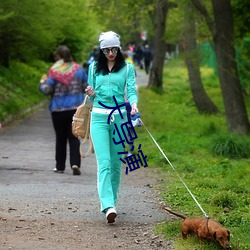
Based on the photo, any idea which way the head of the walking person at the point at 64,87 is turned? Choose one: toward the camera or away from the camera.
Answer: away from the camera

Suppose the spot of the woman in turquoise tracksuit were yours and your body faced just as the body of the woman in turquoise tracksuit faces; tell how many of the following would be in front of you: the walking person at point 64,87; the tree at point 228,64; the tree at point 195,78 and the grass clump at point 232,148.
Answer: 0

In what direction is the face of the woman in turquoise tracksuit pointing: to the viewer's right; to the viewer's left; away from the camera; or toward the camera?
toward the camera

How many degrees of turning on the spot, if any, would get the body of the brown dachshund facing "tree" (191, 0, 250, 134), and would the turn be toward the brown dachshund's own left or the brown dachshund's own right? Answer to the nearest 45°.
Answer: approximately 135° to the brown dachshund's own left

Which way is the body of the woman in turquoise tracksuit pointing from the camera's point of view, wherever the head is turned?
toward the camera

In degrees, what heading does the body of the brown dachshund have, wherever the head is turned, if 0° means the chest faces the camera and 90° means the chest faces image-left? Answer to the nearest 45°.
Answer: approximately 315°

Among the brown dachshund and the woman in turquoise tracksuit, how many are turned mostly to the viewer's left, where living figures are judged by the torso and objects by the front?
0

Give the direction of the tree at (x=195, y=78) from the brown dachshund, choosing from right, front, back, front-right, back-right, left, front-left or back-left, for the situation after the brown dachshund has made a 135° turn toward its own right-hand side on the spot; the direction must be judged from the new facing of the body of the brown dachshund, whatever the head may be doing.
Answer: right

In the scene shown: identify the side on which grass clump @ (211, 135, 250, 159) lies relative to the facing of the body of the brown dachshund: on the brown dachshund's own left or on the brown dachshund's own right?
on the brown dachshund's own left

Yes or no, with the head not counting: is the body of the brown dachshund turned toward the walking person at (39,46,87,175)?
no
